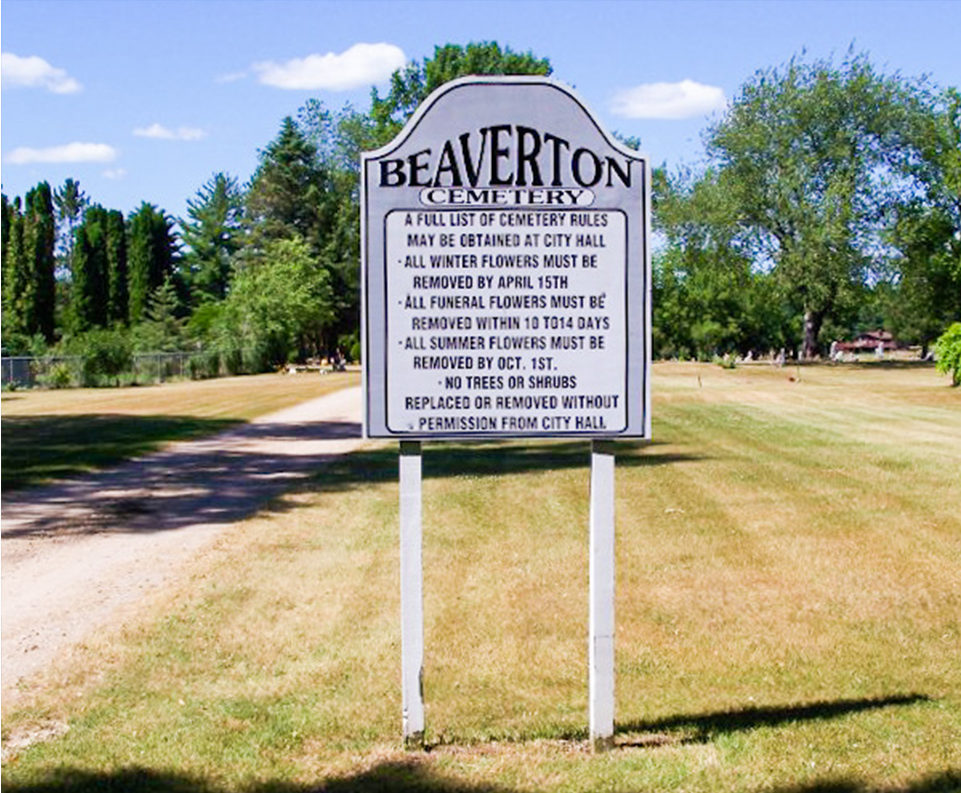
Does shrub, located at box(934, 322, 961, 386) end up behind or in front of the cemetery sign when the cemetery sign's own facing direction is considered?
behind

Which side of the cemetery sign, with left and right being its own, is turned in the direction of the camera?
front
